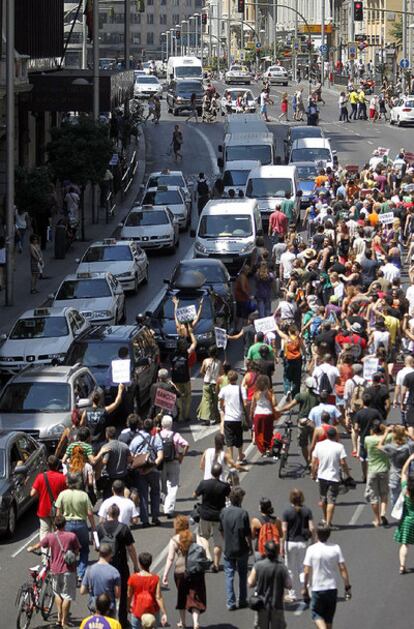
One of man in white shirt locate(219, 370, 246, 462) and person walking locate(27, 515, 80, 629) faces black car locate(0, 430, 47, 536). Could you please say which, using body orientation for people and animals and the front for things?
the person walking

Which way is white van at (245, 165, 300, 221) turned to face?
toward the camera

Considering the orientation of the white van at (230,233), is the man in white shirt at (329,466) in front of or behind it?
in front

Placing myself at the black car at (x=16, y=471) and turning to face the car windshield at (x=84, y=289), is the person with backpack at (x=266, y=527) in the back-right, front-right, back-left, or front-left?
back-right

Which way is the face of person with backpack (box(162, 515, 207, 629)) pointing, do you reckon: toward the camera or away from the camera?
away from the camera

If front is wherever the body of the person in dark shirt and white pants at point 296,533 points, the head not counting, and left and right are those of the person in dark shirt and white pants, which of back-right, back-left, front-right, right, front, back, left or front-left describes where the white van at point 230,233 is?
front

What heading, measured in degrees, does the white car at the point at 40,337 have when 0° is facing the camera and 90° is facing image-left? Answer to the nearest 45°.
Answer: approximately 45°

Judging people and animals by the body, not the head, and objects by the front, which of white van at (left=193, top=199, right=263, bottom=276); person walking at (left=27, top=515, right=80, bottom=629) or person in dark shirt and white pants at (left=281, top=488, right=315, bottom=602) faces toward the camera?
the white van

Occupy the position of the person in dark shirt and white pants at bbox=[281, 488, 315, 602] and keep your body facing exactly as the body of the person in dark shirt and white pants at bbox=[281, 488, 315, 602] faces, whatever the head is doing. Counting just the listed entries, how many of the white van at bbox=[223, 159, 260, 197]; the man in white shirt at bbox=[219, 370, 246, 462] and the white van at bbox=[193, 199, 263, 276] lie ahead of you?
3

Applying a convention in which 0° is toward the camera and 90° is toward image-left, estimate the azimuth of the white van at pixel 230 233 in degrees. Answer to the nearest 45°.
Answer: approximately 0°

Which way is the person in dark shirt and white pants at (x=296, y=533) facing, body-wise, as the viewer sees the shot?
away from the camera

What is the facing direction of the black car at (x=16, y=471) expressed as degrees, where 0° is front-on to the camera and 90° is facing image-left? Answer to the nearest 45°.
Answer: approximately 45°

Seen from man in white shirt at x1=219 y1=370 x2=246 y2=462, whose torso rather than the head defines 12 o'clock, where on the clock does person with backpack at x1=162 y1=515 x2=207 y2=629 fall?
The person with backpack is roughly at 6 o'clock from the man in white shirt.

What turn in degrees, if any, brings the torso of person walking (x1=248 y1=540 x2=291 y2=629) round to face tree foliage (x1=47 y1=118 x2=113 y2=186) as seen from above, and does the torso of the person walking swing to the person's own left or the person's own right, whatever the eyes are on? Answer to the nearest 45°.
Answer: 0° — they already face it

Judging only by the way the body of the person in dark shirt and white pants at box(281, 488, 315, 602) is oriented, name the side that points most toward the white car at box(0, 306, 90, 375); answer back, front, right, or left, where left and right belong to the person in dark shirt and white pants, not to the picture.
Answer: front

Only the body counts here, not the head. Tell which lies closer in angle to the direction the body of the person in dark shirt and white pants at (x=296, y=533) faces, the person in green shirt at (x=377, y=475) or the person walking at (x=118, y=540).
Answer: the person in green shirt

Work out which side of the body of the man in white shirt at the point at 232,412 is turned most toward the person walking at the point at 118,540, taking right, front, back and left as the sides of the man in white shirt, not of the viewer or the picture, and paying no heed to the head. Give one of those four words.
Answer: back

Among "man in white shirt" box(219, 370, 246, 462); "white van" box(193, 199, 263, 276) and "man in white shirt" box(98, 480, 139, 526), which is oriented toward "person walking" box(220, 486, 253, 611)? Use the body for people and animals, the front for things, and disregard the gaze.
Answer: the white van

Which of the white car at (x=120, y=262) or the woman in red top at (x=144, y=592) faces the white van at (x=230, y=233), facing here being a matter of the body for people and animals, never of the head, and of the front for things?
the woman in red top
